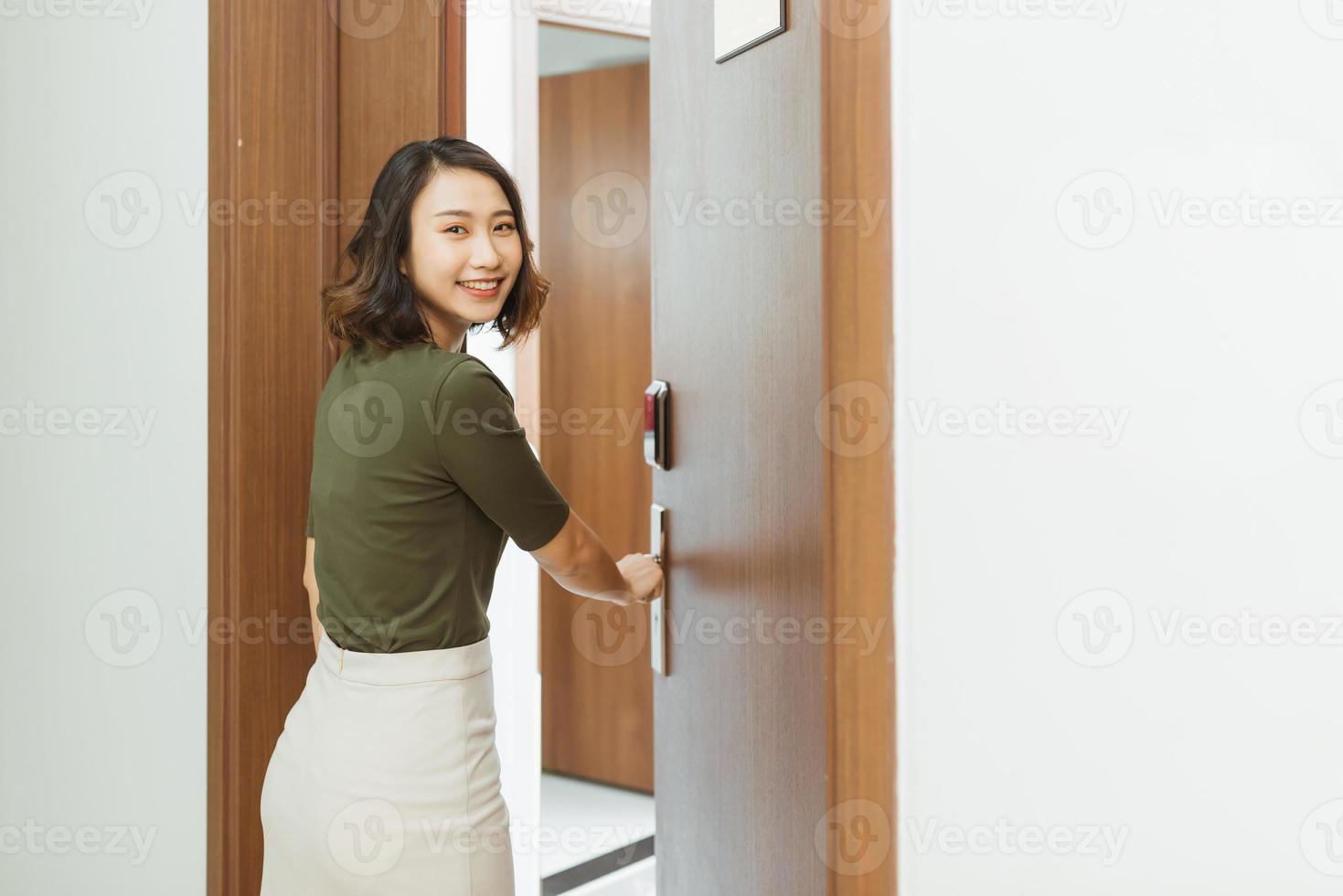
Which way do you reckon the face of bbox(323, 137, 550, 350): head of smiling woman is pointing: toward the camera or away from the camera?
toward the camera

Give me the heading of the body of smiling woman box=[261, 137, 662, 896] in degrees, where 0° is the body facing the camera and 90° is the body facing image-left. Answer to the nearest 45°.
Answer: approximately 225°
